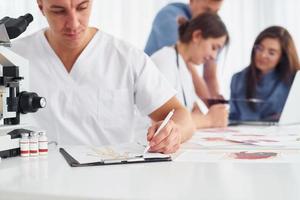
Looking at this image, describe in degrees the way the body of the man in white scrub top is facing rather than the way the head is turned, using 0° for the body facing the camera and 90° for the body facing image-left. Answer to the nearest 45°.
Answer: approximately 0°

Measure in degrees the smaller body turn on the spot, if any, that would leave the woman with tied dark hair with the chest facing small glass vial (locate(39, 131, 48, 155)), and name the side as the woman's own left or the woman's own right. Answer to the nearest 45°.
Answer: approximately 45° to the woman's own right

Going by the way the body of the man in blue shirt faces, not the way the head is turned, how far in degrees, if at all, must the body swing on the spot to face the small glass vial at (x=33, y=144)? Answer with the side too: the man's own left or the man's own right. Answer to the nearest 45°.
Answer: approximately 45° to the man's own right

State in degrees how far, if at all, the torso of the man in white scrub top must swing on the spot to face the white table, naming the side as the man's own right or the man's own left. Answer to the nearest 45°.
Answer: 0° — they already face it

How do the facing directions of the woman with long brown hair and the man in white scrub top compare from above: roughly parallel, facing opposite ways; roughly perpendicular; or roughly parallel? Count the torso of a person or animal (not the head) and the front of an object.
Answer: roughly parallel

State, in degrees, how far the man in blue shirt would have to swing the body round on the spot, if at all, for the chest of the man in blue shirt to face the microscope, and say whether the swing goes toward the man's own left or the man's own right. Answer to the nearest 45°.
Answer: approximately 45° to the man's own right

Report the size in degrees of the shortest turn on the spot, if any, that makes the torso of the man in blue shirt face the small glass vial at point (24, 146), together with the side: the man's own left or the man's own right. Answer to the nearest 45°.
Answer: approximately 45° to the man's own right
